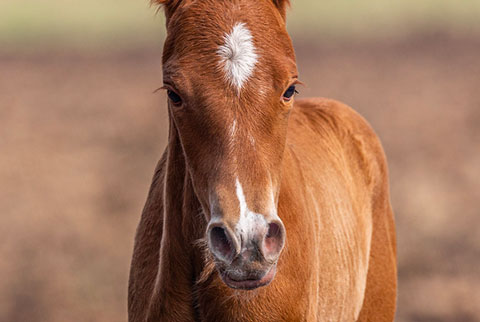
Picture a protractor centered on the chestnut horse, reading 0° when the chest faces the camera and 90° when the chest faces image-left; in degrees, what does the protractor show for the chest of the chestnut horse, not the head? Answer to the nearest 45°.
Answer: approximately 45°
